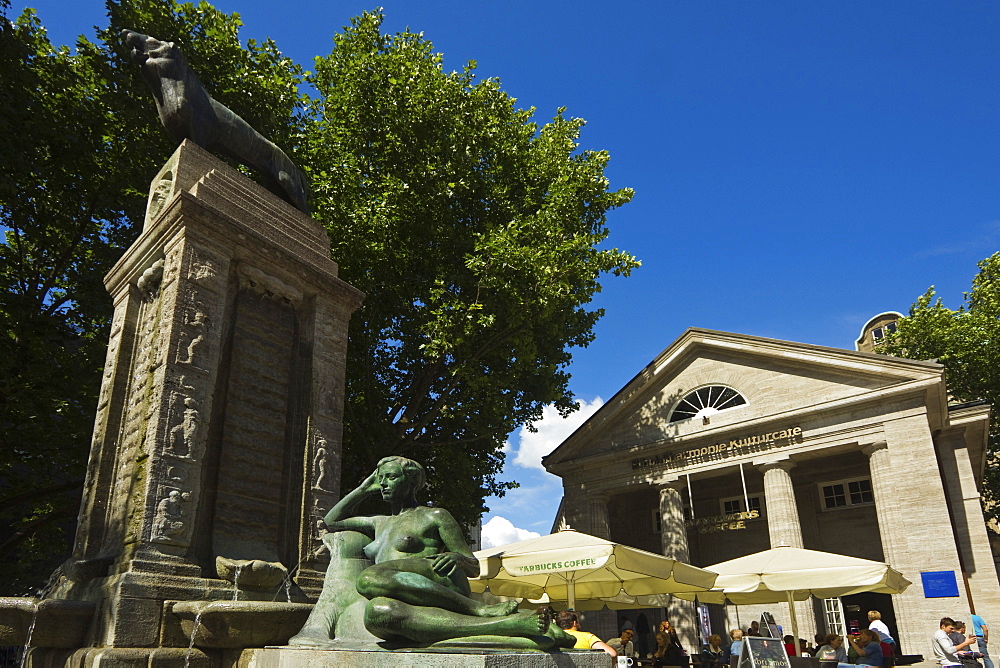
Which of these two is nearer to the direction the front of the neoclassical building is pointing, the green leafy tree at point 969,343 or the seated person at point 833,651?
the seated person

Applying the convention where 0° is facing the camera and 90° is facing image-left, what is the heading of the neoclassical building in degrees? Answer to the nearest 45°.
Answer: approximately 45°

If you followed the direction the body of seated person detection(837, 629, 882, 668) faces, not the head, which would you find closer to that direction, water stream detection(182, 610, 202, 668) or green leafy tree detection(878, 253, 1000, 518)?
the water stream

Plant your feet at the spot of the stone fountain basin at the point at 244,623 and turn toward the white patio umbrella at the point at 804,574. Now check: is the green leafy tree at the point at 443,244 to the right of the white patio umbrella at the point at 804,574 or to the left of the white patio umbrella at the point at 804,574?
left

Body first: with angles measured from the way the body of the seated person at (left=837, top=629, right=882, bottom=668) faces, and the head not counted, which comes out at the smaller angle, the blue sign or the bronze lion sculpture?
the bronze lion sculpture
